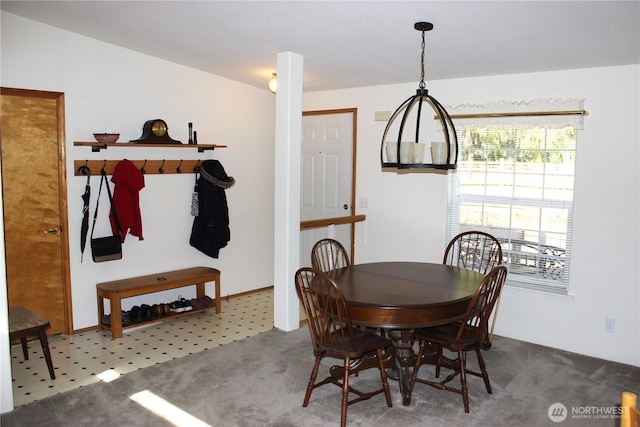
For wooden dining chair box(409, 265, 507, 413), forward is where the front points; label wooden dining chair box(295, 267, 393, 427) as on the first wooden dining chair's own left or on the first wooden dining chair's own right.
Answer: on the first wooden dining chair's own left

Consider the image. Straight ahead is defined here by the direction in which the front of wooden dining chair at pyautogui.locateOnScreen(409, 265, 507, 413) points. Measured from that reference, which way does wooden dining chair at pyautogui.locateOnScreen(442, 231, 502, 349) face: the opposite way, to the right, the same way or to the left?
to the left

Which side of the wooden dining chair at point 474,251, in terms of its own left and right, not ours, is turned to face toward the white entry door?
right

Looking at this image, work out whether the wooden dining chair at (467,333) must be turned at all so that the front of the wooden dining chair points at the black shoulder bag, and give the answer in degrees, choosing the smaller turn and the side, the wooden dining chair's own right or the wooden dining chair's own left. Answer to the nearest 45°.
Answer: approximately 45° to the wooden dining chair's own left

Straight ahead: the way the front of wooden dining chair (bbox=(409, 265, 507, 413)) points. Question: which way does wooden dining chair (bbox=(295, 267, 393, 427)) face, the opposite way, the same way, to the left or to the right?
to the right

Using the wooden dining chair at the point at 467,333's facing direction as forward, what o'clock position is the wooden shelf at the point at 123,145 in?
The wooden shelf is roughly at 11 o'clock from the wooden dining chair.

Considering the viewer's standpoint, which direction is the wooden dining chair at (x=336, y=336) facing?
facing away from the viewer and to the right of the viewer

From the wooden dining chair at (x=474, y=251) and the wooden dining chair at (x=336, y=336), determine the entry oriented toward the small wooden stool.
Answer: the wooden dining chair at (x=474, y=251)

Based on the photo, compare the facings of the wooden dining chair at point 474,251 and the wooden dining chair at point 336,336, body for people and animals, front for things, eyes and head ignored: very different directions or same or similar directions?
very different directions

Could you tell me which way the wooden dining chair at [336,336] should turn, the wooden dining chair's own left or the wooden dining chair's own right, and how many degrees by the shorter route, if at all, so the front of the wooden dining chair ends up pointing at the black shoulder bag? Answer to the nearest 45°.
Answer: approximately 90° to the wooden dining chair's own left
